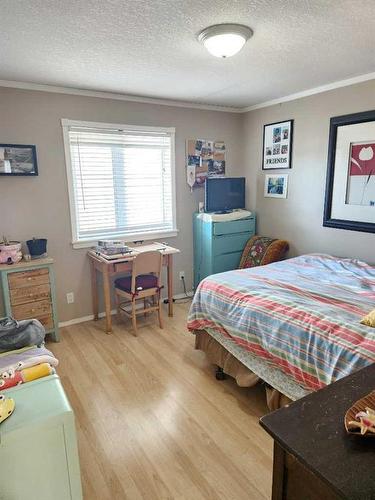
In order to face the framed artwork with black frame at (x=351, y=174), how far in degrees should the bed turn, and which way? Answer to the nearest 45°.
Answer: approximately 135° to its right

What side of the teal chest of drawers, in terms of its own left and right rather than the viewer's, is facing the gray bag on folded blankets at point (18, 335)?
right

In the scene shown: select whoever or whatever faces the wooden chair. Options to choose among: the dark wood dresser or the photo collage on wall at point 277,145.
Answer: the photo collage on wall

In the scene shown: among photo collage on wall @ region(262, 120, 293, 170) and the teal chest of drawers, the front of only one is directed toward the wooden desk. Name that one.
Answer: the photo collage on wall

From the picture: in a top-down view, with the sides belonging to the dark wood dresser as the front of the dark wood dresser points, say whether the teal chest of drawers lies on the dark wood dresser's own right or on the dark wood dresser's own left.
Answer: on the dark wood dresser's own right

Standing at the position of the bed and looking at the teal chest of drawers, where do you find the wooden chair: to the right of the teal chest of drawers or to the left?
left

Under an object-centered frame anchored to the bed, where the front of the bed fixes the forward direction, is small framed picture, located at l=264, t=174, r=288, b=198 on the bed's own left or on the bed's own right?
on the bed's own right

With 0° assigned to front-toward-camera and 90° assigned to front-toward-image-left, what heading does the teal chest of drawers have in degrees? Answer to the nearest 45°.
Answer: approximately 315°

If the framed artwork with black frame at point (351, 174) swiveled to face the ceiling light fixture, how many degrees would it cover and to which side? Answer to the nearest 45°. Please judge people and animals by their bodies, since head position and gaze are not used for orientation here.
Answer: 0° — it already faces it

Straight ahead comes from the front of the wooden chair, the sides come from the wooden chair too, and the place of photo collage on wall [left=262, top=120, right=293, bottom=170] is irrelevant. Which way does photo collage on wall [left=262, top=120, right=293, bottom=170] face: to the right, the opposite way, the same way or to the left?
to the left
